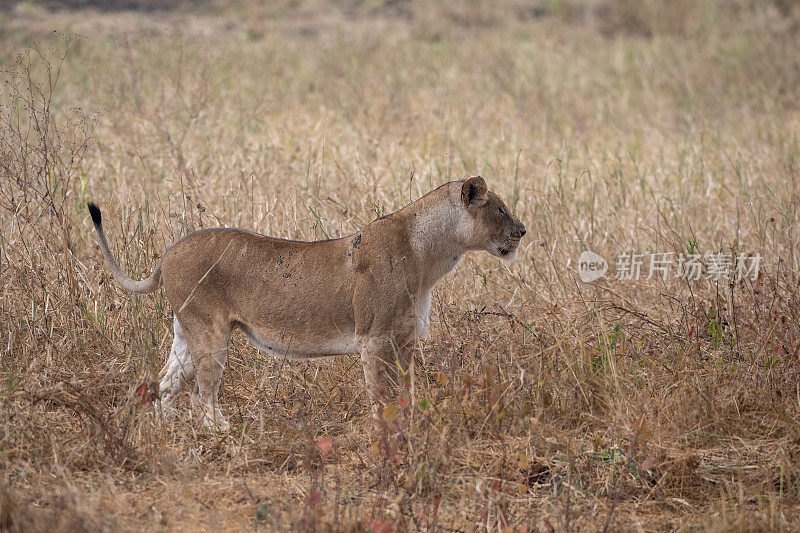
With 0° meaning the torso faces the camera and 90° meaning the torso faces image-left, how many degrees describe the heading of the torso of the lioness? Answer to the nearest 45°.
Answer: approximately 270°
